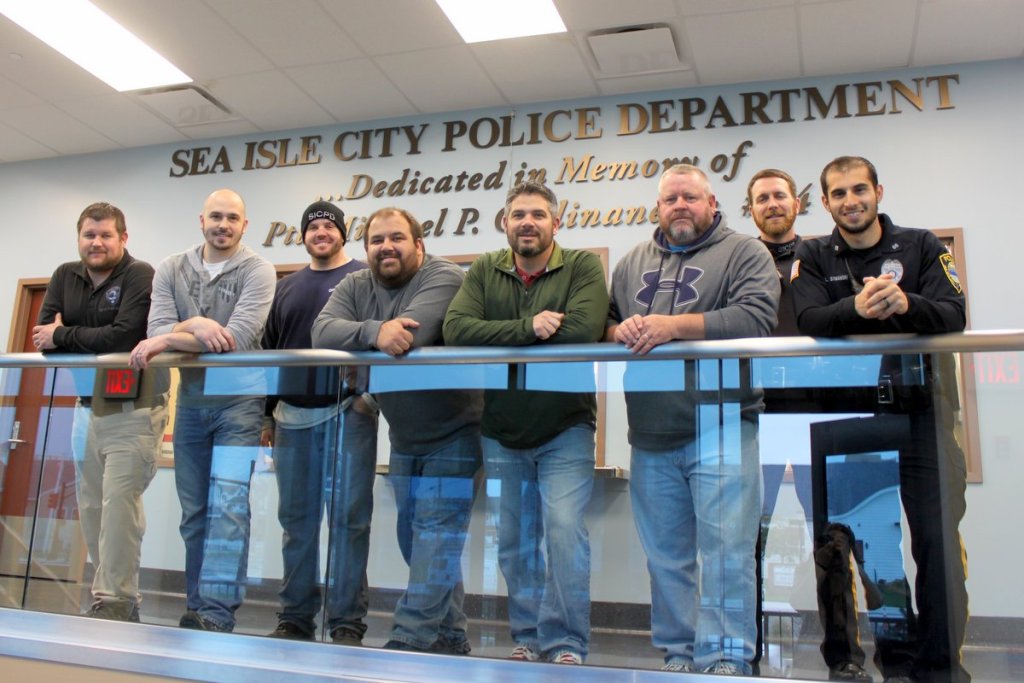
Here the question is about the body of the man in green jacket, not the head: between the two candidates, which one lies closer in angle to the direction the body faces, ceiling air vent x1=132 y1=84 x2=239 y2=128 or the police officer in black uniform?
the police officer in black uniform

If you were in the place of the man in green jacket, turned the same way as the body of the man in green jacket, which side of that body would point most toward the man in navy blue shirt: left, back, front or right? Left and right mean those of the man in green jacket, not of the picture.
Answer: right

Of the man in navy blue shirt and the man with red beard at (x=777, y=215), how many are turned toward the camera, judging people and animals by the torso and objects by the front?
2

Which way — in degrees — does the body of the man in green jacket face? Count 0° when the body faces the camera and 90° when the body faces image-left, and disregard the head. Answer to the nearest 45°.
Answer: approximately 0°

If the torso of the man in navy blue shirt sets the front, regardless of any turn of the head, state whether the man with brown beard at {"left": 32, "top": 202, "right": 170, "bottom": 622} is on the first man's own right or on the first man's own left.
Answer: on the first man's own right

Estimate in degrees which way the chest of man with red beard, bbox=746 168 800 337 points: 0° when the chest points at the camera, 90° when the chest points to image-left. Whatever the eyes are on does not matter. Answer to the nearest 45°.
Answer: approximately 0°
